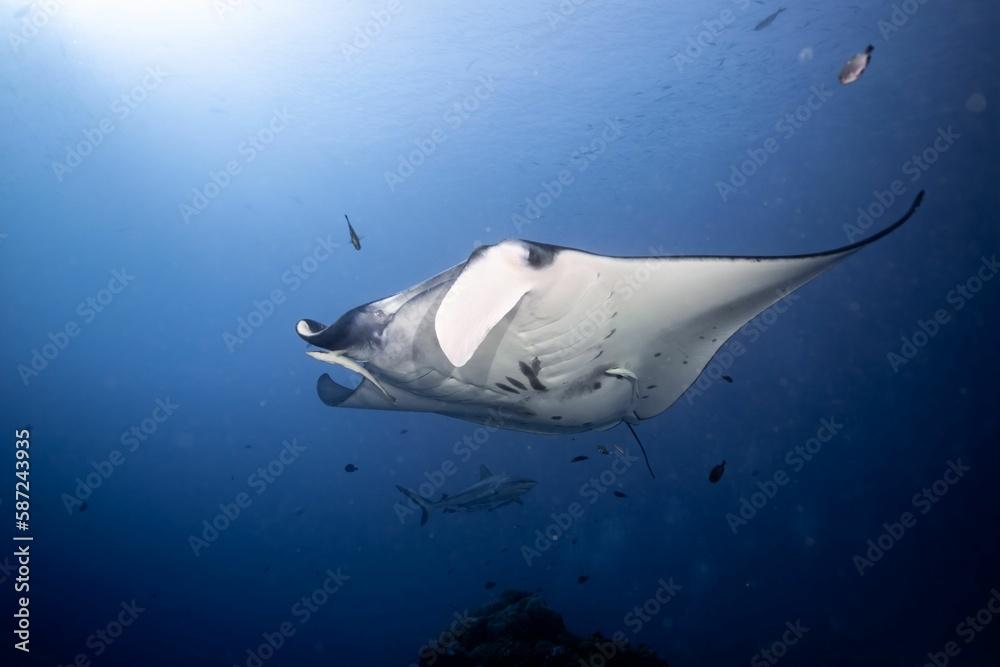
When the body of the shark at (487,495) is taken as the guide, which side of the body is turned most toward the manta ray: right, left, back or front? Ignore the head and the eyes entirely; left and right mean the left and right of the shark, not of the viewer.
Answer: right

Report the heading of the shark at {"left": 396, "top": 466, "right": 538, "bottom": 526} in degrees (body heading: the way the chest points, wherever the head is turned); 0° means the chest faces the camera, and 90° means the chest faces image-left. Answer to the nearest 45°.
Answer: approximately 270°
